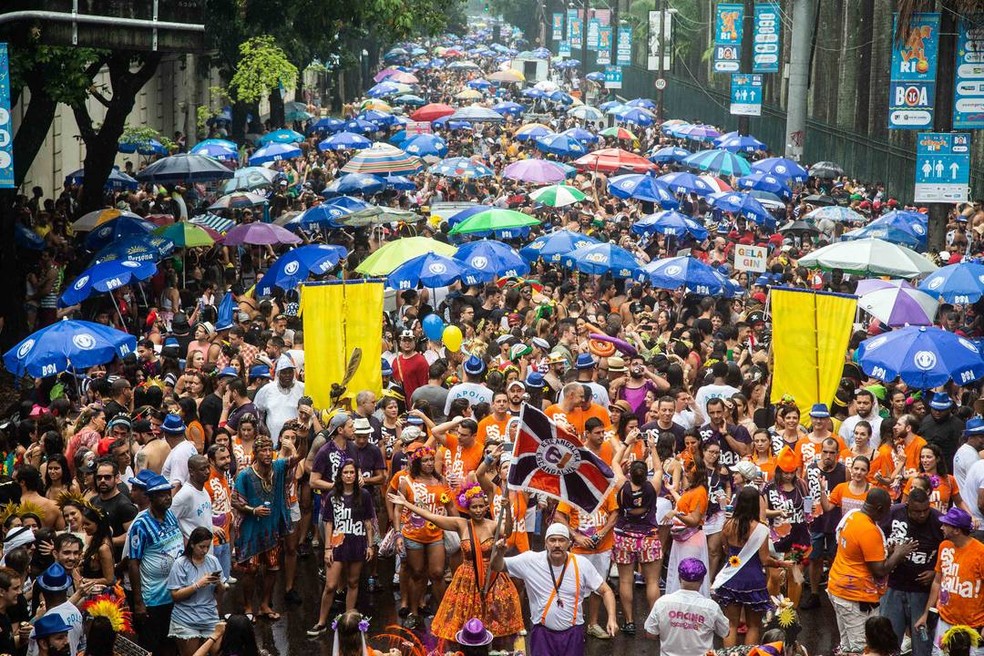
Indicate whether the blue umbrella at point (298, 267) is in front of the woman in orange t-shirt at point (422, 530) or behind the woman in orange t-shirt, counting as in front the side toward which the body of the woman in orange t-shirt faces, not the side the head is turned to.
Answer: behind

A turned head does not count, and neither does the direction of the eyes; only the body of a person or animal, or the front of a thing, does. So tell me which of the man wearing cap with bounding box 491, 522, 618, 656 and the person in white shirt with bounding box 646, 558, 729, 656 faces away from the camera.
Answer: the person in white shirt

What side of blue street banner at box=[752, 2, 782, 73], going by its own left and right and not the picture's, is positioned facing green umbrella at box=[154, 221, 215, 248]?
front

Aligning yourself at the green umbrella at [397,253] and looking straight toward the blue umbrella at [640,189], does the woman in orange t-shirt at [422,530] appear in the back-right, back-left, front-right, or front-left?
back-right

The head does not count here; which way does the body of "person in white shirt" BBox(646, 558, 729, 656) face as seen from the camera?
away from the camera

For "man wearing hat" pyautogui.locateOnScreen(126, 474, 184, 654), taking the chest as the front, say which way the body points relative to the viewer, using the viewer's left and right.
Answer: facing the viewer and to the right of the viewer

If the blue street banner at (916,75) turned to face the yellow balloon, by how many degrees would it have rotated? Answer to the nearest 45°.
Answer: approximately 45° to its right

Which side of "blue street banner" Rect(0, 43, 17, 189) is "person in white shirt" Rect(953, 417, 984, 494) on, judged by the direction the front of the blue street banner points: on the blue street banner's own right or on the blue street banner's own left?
on the blue street banner's own left

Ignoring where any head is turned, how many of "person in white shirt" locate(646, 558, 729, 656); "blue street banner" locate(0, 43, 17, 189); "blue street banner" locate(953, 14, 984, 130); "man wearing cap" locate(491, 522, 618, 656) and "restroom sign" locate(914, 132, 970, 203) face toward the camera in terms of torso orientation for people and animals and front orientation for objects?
4

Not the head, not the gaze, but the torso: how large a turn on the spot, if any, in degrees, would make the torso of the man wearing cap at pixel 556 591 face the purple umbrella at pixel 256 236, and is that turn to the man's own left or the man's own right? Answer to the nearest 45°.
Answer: approximately 180°

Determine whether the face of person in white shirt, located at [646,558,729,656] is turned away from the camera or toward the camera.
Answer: away from the camera

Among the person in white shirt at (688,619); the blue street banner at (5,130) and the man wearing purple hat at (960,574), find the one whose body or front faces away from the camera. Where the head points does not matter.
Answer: the person in white shirt

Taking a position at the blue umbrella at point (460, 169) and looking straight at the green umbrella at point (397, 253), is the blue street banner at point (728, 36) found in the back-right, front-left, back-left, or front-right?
back-left
